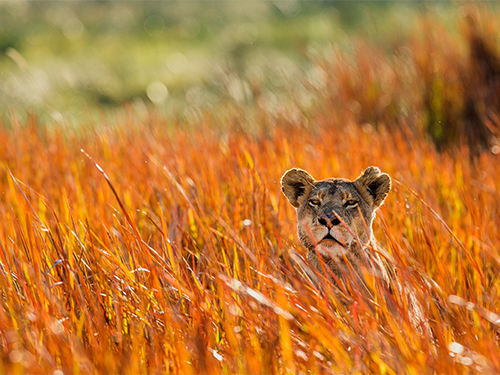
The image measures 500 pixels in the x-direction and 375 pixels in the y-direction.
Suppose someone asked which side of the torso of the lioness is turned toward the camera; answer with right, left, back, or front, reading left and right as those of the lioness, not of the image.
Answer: front
